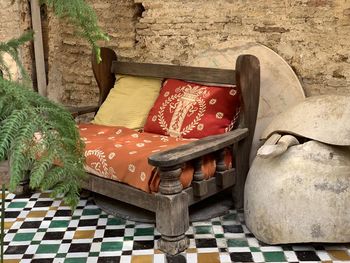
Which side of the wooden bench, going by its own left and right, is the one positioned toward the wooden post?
right

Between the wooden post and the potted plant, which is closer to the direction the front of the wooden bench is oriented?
the potted plant

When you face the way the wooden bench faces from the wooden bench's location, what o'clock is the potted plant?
The potted plant is roughly at 1 o'clock from the wooden bench.

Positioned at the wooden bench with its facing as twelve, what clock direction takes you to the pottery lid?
The pottery lid is roughly at 8 o'clock from the wooden bench.

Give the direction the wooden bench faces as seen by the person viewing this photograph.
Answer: facing the viewer and to the left of the viewer
